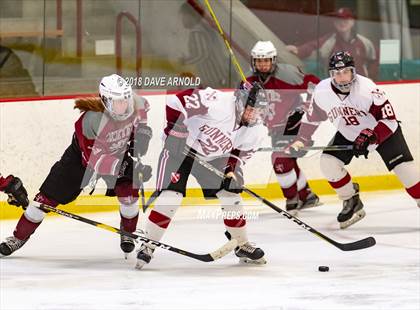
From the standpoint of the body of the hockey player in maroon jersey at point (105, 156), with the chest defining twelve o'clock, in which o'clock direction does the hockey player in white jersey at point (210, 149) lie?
The hockey player in white jersey is roughly at 11 o'clock from the hockey player in maroon jersey.

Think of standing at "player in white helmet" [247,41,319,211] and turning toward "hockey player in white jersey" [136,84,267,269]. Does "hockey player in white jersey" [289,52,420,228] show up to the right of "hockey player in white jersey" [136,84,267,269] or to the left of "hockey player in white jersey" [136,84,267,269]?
left

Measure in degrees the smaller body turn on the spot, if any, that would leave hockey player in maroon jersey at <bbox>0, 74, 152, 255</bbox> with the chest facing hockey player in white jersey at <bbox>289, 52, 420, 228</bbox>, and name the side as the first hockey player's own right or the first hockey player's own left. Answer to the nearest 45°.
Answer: approximately 90° to the first hockey player's own left

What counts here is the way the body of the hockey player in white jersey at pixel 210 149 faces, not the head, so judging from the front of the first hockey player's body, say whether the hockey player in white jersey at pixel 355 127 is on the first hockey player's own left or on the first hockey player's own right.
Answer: on the first hockey player's own left

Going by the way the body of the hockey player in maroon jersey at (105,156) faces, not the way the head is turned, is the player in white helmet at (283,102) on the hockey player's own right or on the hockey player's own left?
on the hockey player's own left

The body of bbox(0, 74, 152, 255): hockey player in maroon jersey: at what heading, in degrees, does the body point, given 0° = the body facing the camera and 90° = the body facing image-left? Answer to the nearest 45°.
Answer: approximately 315°
